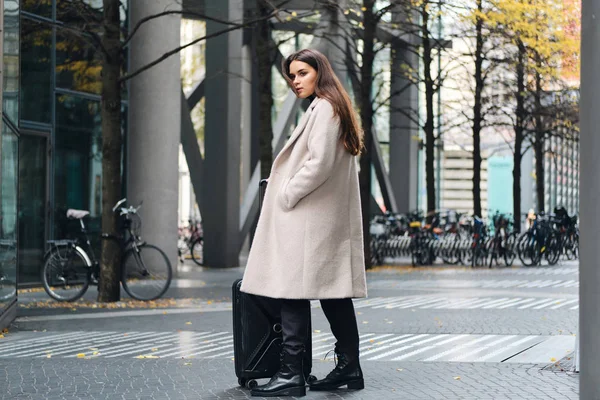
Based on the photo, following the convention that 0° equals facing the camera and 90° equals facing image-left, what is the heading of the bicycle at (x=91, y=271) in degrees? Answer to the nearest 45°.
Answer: approximately 270°

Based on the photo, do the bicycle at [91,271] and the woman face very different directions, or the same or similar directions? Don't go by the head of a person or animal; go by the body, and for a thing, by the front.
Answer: very different directions

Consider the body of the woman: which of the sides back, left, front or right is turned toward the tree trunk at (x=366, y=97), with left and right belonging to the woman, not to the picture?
right

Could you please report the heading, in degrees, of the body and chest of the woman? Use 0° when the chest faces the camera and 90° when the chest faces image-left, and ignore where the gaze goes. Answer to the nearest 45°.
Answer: approximately 90°

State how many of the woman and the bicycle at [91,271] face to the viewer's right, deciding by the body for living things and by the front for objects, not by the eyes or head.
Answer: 1

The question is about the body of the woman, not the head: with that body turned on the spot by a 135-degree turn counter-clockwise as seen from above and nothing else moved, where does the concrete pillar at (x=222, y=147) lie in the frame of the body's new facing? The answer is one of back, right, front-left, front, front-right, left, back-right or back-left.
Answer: back-left

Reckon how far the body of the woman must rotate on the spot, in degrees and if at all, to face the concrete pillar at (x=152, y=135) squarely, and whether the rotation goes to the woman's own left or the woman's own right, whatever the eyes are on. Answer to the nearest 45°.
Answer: approximately 90° to the woman's own right
